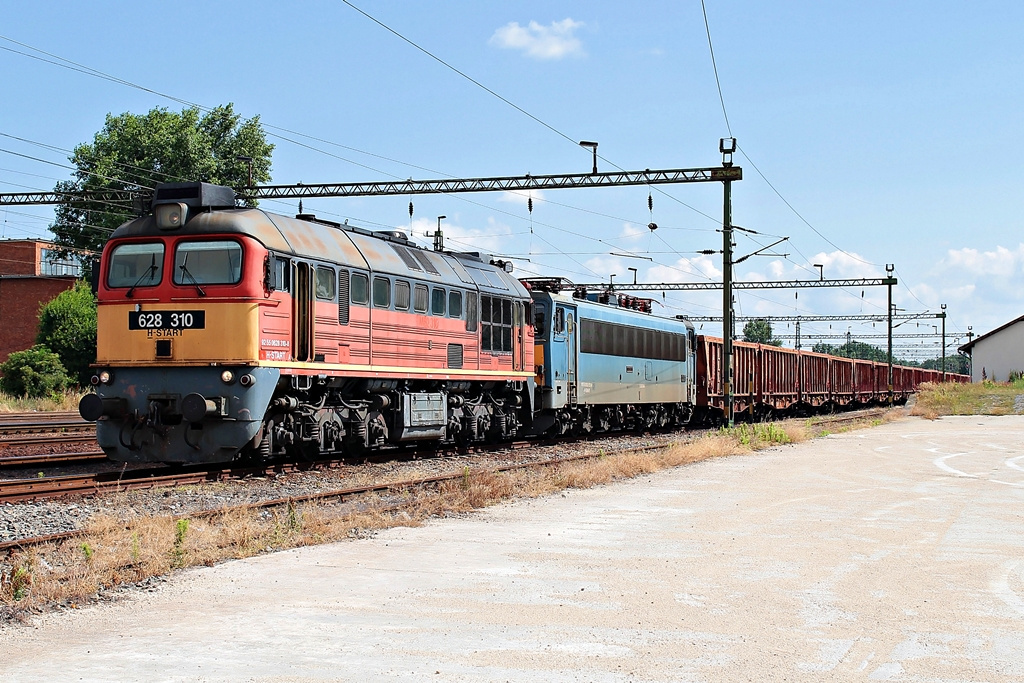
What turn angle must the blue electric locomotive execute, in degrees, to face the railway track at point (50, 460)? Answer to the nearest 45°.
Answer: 0° — it already faces it

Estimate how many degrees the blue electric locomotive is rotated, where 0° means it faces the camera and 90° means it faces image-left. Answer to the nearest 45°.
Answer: approximately 45°

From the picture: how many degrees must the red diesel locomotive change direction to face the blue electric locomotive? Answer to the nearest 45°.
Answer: approximately 180°

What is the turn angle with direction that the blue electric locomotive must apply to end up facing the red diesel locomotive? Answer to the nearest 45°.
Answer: approximately 45° to its left

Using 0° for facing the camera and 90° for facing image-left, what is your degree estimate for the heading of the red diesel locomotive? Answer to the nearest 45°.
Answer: approximately 45°
